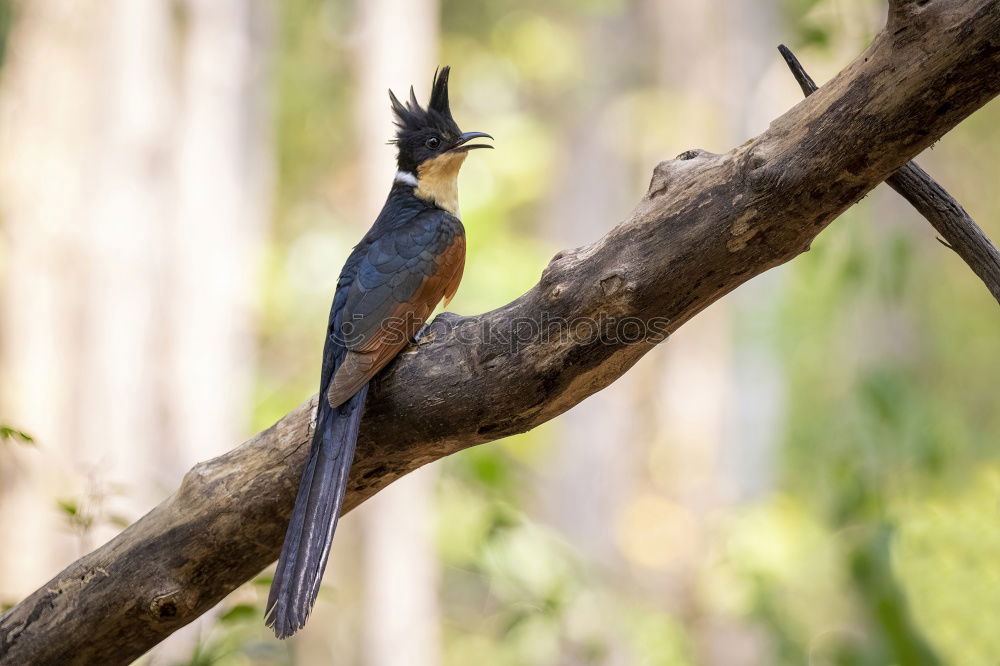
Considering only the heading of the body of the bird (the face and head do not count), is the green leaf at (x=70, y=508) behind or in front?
behind

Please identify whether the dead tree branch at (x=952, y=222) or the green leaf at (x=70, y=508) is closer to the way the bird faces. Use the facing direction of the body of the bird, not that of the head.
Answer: the dead tree branch

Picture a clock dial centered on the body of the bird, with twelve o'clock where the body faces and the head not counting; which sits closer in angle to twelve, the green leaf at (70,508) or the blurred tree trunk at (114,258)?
the blurred tree trunk

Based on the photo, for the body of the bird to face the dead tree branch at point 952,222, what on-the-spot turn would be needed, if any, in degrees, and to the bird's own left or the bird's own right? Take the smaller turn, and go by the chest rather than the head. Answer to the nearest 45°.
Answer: approximately 90° to the bird's own right

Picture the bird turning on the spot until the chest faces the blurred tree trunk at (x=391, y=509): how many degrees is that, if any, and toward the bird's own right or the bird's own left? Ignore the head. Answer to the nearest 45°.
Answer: approximately 45° to the bird's own left

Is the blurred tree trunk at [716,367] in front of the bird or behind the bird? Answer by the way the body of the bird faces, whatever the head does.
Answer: in front

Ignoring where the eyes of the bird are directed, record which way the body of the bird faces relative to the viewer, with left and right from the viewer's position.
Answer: facing away from the viewer and to the right of the viewer

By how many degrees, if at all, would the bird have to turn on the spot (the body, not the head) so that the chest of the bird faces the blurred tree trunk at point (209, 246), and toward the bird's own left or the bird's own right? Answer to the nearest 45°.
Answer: approximately 45° to the bird's own left

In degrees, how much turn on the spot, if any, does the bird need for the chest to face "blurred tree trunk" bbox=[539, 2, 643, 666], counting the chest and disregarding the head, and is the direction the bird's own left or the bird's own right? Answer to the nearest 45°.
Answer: approximately 45° to the bird's own left

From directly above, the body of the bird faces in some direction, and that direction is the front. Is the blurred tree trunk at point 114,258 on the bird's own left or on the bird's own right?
on the bird's own left
